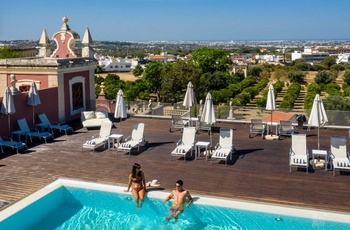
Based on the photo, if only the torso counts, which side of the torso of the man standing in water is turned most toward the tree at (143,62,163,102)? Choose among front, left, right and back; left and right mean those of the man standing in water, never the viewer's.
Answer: back

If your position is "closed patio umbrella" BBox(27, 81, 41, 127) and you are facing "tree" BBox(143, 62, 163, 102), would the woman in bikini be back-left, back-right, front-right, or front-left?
back-right

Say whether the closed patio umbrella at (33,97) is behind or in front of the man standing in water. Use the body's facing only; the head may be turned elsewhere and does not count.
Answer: behind

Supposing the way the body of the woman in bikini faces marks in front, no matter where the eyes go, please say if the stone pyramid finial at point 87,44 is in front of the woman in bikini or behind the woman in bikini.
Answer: behind

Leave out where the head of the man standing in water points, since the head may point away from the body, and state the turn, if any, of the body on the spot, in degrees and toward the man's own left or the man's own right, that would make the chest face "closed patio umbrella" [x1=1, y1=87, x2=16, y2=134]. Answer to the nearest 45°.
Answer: approximately 135° to the man's own right

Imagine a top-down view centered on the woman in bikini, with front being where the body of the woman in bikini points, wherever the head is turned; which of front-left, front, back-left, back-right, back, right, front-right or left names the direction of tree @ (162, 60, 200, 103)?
back

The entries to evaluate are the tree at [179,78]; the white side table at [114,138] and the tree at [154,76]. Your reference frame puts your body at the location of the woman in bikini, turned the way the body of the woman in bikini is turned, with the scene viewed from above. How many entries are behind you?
3

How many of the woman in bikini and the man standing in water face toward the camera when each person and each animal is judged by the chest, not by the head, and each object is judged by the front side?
2

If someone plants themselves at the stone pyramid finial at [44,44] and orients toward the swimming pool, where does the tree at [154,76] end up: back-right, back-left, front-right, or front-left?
back-left

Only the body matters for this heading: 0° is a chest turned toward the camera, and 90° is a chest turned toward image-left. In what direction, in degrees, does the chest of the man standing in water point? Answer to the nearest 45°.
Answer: approximately 0°

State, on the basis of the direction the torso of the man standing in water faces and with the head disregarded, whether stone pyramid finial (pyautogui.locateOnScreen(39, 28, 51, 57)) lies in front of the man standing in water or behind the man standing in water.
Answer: behind

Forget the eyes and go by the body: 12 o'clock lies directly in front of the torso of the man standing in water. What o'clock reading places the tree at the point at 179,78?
The tree is roughly at 6 o'clock from the man standing in water.
